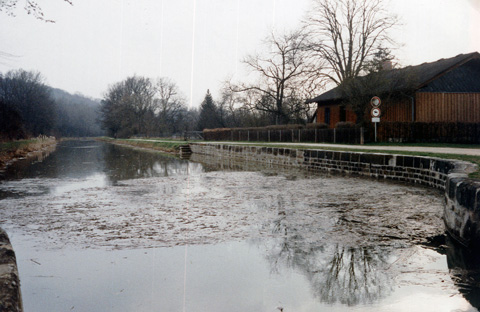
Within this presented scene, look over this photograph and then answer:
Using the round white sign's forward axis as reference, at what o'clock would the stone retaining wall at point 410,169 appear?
The stone retaining wall is roughly at 12 o'clock from the round white sign.

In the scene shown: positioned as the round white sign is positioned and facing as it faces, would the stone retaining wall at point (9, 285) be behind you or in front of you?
in front

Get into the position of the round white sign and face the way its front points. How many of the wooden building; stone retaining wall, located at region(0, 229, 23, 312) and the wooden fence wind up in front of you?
1

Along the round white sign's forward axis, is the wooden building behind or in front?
behind

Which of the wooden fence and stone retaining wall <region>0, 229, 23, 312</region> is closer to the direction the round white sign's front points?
the stone retaining wall

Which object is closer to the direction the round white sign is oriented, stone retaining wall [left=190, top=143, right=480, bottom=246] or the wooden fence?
the stone retaining wall

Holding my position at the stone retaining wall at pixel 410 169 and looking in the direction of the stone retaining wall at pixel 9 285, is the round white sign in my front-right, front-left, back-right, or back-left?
back-right

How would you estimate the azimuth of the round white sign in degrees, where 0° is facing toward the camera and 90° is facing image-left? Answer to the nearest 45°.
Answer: approximately 0°

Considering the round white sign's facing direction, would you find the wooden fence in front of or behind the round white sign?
behind

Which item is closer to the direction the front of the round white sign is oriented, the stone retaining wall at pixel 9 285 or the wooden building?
the stone retaining wall

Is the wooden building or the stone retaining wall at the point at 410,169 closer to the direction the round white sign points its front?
the stone retaining wall
